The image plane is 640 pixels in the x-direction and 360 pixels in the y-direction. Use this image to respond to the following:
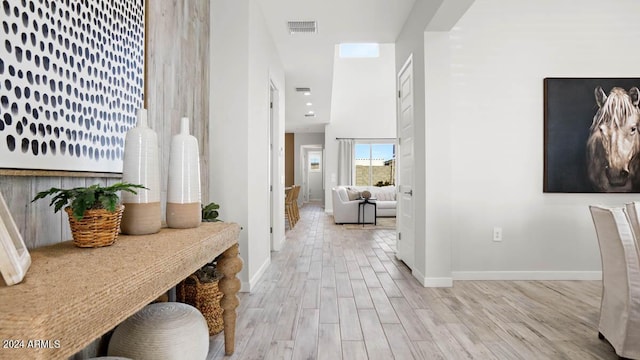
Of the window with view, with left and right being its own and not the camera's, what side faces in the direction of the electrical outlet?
front

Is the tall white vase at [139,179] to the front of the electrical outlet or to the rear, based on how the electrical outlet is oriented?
to the front

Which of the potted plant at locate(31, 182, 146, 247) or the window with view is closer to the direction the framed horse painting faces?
the potted plant

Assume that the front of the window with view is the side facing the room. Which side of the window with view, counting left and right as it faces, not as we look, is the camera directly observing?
front

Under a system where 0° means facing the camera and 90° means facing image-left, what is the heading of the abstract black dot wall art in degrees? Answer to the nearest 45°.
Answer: approximately 315°

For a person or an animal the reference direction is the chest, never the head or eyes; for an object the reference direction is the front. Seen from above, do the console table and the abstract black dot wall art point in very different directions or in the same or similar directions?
same or similar directions

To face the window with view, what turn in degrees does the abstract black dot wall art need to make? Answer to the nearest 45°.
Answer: approximately 90° to its left

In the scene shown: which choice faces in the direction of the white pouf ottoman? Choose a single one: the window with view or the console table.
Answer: the window with view
